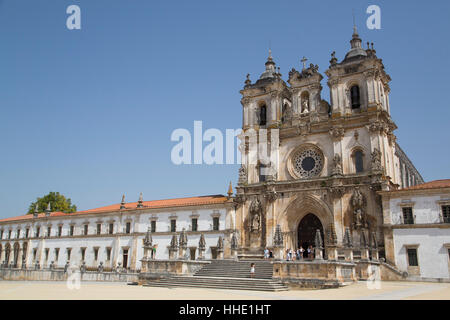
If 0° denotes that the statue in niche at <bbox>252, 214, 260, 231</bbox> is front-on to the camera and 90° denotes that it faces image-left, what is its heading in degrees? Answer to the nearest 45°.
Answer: approximately 0°

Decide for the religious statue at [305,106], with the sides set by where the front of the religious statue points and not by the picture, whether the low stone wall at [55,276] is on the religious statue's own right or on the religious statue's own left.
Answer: on the religious statue's own right

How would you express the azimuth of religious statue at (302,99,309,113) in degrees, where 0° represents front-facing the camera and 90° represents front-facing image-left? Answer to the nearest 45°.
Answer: approximately 0°

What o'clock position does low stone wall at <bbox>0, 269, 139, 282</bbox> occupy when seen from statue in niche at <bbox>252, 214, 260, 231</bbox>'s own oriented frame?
The low stone wall is roughly at 3 o'clock from the statue in niche.

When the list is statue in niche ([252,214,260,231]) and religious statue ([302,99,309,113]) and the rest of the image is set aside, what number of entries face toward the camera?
2
